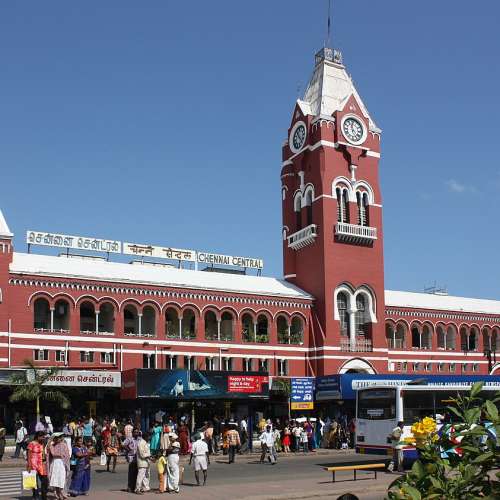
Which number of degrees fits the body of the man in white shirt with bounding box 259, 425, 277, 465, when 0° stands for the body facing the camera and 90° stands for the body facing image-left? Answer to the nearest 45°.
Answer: approximately 0°

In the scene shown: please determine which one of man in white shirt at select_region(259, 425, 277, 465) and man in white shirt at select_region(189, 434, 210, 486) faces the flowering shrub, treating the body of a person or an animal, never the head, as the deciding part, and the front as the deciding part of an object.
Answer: man in white shirt at select_region(259, 425, 277, 465)

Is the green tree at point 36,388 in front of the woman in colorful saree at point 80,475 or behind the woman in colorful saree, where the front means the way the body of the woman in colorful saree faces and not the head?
behind

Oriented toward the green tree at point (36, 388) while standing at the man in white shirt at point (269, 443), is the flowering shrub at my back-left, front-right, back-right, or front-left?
back-left

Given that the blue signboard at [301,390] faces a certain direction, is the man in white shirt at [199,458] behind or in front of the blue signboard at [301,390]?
in front

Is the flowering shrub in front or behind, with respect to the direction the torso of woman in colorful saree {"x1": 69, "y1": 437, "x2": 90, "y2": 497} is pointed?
in front
